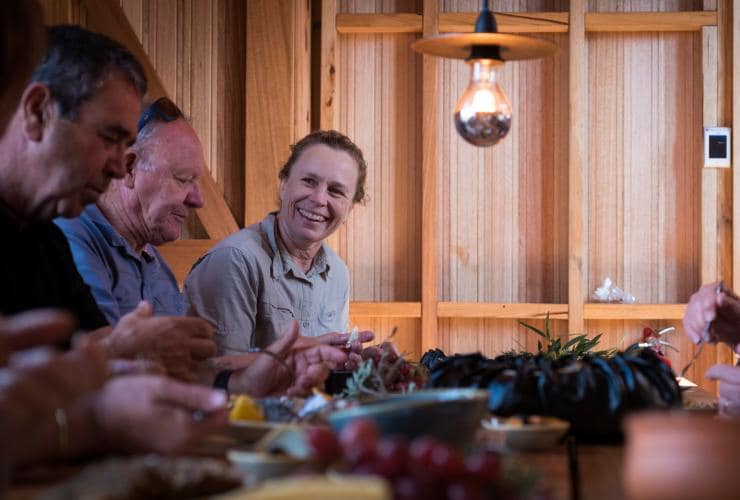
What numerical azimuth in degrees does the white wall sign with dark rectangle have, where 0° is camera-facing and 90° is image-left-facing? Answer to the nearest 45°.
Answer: approximately 0°

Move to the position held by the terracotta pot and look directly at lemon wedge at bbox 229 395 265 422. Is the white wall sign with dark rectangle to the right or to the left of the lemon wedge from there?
right

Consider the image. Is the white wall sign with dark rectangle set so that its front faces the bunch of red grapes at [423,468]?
yes

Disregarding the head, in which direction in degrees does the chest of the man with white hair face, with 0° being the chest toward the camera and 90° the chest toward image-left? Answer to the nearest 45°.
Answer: approximately 315°

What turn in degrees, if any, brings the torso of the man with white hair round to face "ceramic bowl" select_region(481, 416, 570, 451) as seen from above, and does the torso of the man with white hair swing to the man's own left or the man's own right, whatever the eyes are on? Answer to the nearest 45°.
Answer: approximately 45° to the man's own right

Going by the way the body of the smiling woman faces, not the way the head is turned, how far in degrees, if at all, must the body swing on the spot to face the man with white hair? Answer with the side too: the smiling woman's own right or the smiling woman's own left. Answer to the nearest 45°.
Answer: approximately 90° to the smiling woman's own right

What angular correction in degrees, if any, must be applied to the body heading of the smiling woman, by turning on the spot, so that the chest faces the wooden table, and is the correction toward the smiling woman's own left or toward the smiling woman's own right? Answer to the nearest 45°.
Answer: approximately 45° to the smiling woman's own right

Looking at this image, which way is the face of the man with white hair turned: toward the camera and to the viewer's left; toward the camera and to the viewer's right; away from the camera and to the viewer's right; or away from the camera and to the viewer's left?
toward the camera and to the viewer's right
